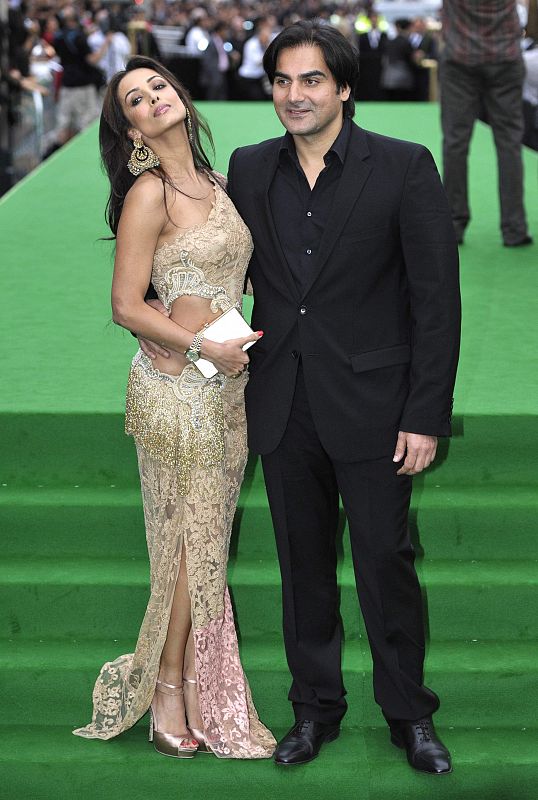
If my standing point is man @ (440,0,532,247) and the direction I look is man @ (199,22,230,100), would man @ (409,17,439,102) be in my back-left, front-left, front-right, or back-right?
front-right

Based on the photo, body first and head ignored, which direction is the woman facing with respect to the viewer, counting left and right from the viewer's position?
facing the viewer and to the right of the viewer

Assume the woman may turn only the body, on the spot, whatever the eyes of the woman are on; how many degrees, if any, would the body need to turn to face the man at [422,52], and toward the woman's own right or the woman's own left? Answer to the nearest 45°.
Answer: approximately 135° to the woman's own left

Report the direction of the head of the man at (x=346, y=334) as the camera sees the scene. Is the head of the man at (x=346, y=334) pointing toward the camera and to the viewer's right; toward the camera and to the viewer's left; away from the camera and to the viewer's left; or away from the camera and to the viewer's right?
toward the camera and to the viewer's left

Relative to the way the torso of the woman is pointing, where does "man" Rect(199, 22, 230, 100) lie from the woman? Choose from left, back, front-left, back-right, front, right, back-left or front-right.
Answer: back-left
